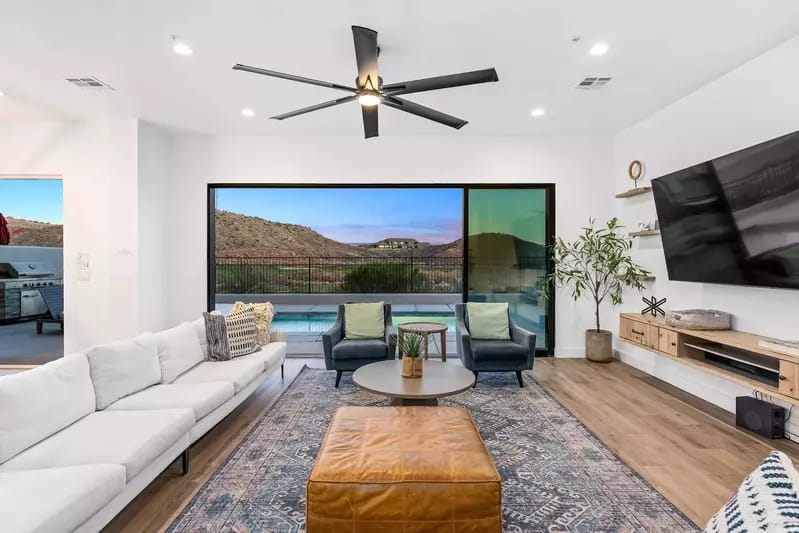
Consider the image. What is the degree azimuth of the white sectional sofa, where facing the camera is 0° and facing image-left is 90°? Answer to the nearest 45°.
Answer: approximately 315°

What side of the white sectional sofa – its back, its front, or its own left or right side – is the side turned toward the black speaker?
front

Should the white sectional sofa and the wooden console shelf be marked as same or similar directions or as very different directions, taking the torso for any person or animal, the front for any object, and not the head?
very different directions

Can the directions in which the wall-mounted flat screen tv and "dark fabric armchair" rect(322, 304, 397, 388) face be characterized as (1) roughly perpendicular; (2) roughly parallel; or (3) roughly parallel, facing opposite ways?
roughly perpendicular

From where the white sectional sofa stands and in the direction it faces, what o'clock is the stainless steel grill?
The stainless steel grill is roughly at 7 o'clock from the white sectional sofa.

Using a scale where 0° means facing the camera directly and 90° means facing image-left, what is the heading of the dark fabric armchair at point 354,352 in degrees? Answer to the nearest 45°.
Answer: approximately 0°

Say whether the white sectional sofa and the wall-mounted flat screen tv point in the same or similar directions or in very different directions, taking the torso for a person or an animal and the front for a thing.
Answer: very different directions

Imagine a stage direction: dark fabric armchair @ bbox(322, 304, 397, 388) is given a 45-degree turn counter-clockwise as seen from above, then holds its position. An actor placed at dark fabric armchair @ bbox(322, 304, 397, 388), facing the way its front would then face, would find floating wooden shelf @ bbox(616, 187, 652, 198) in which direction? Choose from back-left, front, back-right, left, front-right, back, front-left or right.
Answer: front-left

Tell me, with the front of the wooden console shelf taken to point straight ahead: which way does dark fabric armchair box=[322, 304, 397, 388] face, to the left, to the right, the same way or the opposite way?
to the left

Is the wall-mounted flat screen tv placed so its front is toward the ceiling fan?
yes

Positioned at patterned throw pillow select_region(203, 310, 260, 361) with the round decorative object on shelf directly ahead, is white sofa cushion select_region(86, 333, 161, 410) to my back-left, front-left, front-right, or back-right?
back-right

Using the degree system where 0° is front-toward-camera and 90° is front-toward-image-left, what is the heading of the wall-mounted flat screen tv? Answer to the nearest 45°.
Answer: approximately 45°

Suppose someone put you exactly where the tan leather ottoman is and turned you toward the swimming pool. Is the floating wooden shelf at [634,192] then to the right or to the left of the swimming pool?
right

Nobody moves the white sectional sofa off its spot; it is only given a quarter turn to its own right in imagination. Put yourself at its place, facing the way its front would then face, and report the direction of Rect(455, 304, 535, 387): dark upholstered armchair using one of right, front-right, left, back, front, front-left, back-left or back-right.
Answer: back-left
